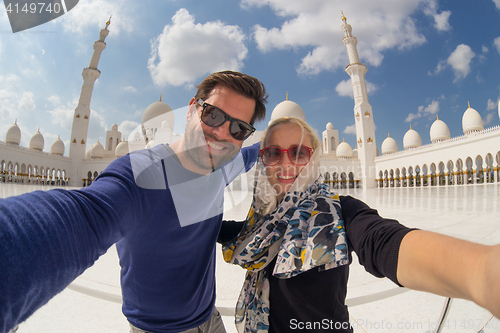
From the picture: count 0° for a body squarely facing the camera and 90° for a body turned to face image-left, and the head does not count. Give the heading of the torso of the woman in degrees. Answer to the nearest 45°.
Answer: approximately 0°
